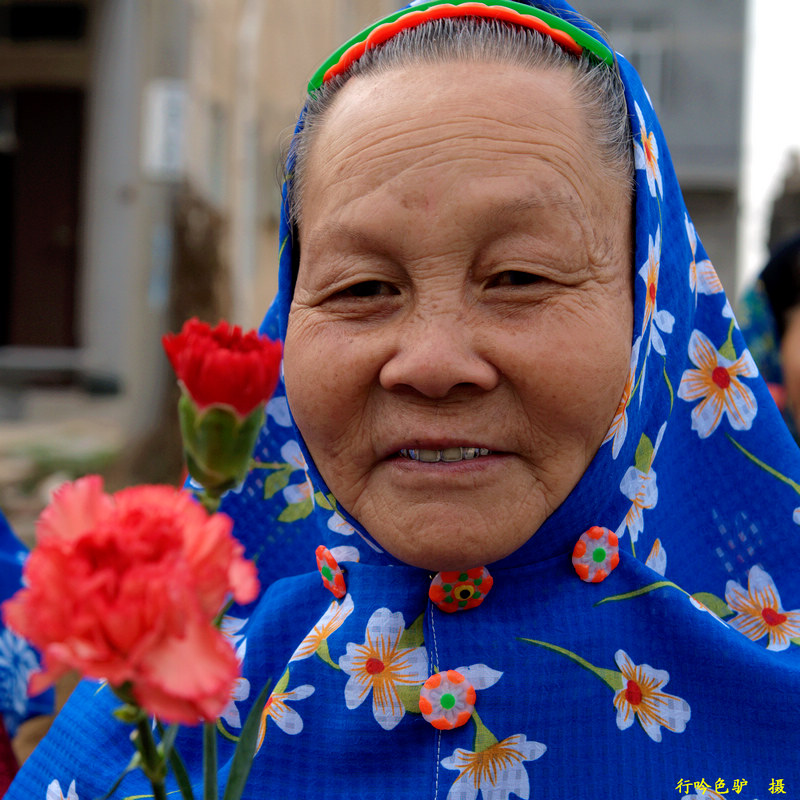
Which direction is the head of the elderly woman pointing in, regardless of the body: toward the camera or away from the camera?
toward the camera

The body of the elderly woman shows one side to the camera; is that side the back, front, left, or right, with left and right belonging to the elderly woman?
front
